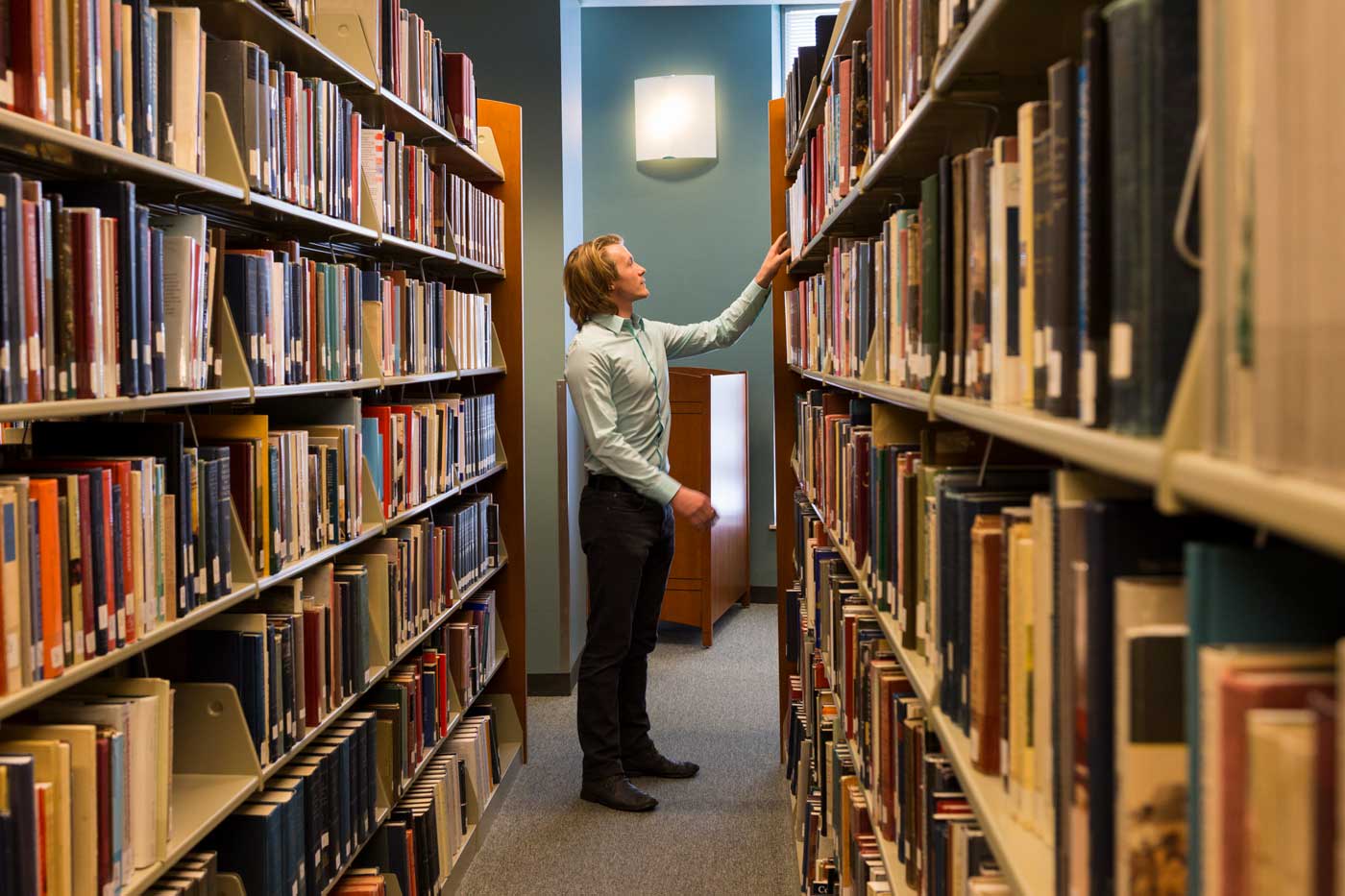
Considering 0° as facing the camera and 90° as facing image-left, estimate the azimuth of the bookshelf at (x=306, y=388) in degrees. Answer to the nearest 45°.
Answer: approximately 315°

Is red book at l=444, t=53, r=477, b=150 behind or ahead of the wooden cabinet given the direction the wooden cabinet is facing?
ahead

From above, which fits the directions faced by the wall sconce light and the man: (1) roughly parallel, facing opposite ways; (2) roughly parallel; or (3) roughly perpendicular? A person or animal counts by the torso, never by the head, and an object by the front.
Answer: roughly perpendicular

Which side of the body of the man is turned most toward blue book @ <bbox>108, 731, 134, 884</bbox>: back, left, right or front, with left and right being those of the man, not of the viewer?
right

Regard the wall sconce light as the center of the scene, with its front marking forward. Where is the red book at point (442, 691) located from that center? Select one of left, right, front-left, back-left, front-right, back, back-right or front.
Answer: front

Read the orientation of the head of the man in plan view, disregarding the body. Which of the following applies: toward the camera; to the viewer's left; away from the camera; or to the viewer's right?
to the viewer's right

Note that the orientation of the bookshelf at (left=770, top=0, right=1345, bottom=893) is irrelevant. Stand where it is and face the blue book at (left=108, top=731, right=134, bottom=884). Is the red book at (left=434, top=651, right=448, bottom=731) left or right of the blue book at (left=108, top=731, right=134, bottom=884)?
right

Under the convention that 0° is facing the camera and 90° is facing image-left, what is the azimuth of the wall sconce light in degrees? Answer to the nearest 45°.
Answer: approximately 0°

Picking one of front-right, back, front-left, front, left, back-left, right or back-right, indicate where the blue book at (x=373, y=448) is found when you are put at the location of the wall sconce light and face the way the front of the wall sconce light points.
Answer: front

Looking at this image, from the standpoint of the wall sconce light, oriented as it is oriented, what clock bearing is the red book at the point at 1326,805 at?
The red book is roughly at 12 o'clock from the wall sconce light.

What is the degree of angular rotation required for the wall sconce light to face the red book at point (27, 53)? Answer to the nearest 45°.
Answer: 0° — it already faces it

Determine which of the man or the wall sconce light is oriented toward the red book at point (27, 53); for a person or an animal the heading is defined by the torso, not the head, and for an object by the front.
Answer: the wall sconce light

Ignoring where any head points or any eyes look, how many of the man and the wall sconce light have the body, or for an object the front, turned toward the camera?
1

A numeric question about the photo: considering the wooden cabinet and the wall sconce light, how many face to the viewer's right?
0

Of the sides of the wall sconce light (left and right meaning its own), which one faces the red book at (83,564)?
front
